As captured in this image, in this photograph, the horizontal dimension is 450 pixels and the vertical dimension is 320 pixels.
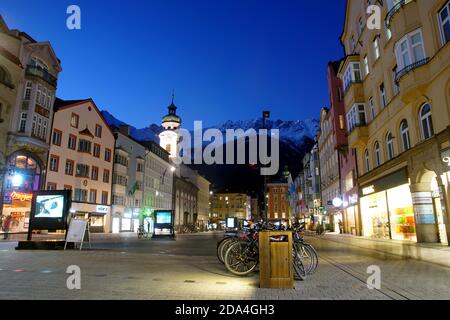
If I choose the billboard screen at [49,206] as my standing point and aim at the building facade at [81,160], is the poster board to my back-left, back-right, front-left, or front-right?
back-right

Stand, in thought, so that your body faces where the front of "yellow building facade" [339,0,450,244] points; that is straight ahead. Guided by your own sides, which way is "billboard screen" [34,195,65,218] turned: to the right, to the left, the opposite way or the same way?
to the left

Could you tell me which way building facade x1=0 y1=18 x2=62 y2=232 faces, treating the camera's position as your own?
facing the viewer and to the right of the viewer

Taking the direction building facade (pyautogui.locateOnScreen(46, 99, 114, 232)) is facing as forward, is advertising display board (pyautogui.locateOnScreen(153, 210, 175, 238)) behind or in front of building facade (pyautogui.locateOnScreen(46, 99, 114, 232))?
in front

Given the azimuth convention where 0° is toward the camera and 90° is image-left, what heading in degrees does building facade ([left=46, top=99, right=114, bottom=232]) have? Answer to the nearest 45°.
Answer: approximately 315°

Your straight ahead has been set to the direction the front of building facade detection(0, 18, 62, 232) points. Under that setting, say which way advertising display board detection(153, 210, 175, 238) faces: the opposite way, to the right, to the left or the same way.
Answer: to the right

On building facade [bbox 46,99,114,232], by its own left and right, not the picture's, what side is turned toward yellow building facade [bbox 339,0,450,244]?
front

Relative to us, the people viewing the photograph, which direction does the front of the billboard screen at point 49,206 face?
facing the viewer

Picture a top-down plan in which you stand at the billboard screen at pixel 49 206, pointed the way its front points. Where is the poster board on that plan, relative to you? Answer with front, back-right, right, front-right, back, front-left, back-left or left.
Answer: front-left

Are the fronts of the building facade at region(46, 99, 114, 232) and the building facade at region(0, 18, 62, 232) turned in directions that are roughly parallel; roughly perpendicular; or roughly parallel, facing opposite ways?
roughly parallel

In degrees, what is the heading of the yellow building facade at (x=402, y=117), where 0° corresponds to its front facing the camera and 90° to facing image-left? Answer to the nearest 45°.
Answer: approximately 45°

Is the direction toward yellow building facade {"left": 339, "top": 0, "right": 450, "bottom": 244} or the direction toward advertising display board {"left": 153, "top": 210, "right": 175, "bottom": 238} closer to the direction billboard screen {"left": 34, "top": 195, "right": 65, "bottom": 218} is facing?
the yellow building facade

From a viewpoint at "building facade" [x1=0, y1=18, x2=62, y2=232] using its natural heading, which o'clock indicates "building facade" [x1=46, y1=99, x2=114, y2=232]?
"building facade" [x1=46, y1=99, x2=114, y2=232] is roughly at 9 o'clock from "building facade" [x1=0, y1=18, x2=62, y2=232].

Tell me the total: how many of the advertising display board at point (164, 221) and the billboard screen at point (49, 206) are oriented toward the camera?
2
